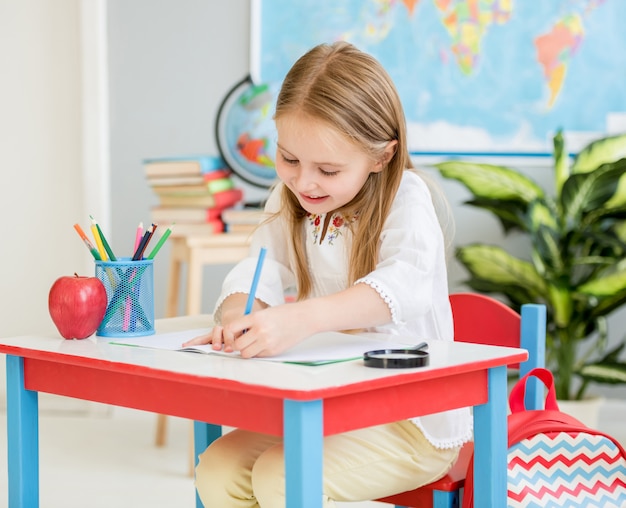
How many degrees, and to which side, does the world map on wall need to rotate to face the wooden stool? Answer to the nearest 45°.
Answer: approximately 45° to its right

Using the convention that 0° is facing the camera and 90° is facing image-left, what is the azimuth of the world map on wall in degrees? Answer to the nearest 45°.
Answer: approximately 0°

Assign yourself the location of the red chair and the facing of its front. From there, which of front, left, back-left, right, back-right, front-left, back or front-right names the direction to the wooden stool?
right

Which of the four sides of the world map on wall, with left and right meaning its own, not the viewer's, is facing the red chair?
front

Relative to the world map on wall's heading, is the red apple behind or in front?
in front

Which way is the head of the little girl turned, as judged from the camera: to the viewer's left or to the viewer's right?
to the viewer's left

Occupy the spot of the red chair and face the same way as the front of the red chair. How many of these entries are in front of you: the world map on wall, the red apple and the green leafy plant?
1

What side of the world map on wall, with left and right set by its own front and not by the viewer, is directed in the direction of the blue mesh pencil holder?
front
